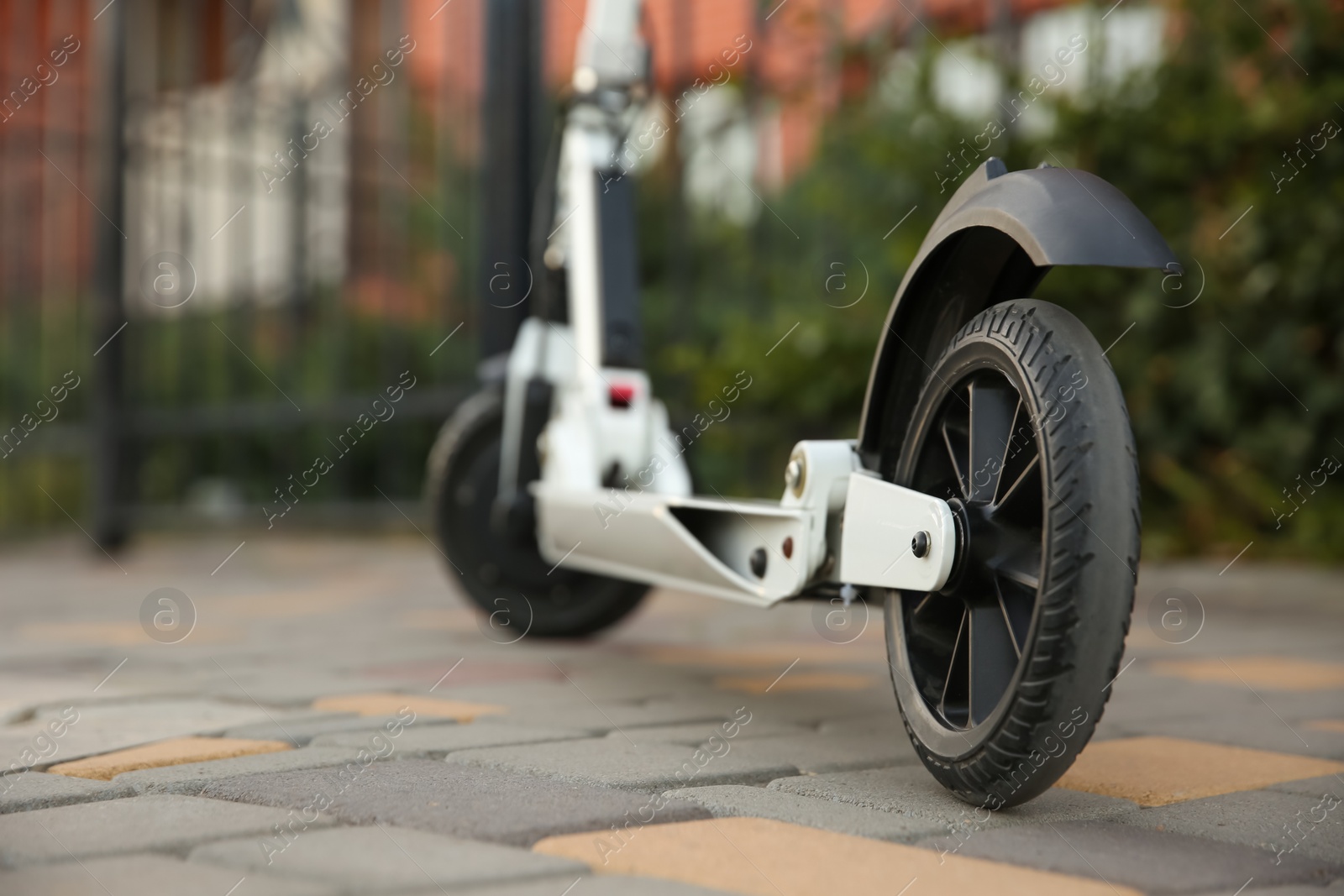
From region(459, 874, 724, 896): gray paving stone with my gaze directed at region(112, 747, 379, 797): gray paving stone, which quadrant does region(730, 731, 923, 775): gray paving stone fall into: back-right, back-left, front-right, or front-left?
front-right

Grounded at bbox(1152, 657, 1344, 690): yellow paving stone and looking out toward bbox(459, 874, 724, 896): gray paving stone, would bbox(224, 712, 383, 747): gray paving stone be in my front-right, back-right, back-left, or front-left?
front-right

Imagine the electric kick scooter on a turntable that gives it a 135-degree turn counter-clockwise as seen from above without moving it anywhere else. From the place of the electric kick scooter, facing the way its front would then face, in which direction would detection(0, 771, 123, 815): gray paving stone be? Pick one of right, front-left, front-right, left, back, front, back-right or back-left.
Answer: right

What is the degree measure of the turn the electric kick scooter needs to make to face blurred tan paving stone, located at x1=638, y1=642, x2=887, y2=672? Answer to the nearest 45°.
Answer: approximately 45° to its right

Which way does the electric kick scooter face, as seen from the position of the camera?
facing away from the viewer and to the left of the viewer

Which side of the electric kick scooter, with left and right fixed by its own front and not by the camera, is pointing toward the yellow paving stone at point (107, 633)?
front

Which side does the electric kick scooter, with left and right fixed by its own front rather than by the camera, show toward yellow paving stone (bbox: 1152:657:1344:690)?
right

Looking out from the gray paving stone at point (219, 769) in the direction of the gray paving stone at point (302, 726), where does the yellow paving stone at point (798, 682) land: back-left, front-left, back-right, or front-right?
front-right

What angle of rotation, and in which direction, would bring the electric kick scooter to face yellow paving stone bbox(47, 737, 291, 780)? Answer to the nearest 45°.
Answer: approximately 45° to its left

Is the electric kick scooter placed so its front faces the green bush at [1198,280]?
no
